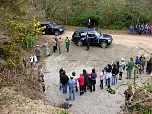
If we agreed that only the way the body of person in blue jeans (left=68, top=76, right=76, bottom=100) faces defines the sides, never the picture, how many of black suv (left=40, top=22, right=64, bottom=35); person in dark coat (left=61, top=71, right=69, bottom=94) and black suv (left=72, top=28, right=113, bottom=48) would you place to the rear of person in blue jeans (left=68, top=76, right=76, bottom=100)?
0

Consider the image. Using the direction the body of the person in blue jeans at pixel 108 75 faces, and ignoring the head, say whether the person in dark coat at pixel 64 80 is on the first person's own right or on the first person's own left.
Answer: on the first person's own left

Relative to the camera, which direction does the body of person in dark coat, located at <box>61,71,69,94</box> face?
away from the camera

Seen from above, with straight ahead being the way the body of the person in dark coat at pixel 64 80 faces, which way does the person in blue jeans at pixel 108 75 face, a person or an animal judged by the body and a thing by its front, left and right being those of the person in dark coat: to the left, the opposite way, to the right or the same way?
the same way

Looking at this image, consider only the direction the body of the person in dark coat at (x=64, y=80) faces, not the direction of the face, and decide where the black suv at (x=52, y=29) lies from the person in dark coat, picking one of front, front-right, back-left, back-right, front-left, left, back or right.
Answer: front

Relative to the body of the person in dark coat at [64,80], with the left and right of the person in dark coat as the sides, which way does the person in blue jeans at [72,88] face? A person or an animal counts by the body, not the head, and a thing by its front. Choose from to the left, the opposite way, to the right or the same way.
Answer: the same way

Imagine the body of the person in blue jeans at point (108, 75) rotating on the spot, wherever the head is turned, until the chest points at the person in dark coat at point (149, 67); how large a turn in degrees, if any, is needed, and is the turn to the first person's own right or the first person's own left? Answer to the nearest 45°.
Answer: approximately 45° to the first person's own right

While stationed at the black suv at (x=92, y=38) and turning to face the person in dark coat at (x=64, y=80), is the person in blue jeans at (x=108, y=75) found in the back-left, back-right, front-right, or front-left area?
front-left

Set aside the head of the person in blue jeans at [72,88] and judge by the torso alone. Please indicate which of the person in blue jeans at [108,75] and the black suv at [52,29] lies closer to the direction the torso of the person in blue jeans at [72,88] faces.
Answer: the black suv

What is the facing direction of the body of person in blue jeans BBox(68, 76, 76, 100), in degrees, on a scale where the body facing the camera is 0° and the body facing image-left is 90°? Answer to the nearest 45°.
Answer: approximately 180°

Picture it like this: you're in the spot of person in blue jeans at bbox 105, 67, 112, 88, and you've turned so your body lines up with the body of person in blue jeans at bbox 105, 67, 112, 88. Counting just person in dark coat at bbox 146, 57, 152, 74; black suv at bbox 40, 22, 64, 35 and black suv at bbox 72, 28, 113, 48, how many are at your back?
0

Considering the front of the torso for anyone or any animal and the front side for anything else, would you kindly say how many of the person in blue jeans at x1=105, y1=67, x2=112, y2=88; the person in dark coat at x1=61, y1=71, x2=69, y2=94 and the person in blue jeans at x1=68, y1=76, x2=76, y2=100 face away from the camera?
3

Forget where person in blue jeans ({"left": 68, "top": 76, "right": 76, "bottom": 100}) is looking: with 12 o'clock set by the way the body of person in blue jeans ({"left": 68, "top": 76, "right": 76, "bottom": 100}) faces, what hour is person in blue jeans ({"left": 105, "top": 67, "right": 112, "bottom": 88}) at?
person in blue jeans ({"left": 105, "top": 67, "right": 112, "bottom": 88}) is roughly at 2 o'clock from person in blue jeans ({"left": 68, "top": 76, "right": 76, "bottom": 100}).

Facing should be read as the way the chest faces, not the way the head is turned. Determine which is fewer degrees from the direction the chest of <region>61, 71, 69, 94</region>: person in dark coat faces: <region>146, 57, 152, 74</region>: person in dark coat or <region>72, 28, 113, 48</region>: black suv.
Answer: the black suv

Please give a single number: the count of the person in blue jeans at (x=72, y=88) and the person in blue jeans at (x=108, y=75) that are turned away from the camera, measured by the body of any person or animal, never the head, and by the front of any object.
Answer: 2

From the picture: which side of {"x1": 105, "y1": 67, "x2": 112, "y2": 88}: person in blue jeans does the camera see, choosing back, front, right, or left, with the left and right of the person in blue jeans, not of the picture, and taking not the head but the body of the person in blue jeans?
back

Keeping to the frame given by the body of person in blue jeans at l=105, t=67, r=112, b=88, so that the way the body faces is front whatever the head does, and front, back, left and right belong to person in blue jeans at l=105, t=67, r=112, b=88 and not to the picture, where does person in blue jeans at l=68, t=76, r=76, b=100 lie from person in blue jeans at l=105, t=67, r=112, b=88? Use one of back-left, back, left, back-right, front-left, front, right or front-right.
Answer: back-left

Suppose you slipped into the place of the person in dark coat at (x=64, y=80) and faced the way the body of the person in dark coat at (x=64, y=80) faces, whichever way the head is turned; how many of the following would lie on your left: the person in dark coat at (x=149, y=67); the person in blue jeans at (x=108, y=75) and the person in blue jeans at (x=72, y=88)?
0

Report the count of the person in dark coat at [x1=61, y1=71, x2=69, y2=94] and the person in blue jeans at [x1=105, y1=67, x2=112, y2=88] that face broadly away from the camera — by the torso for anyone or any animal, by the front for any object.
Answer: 2
